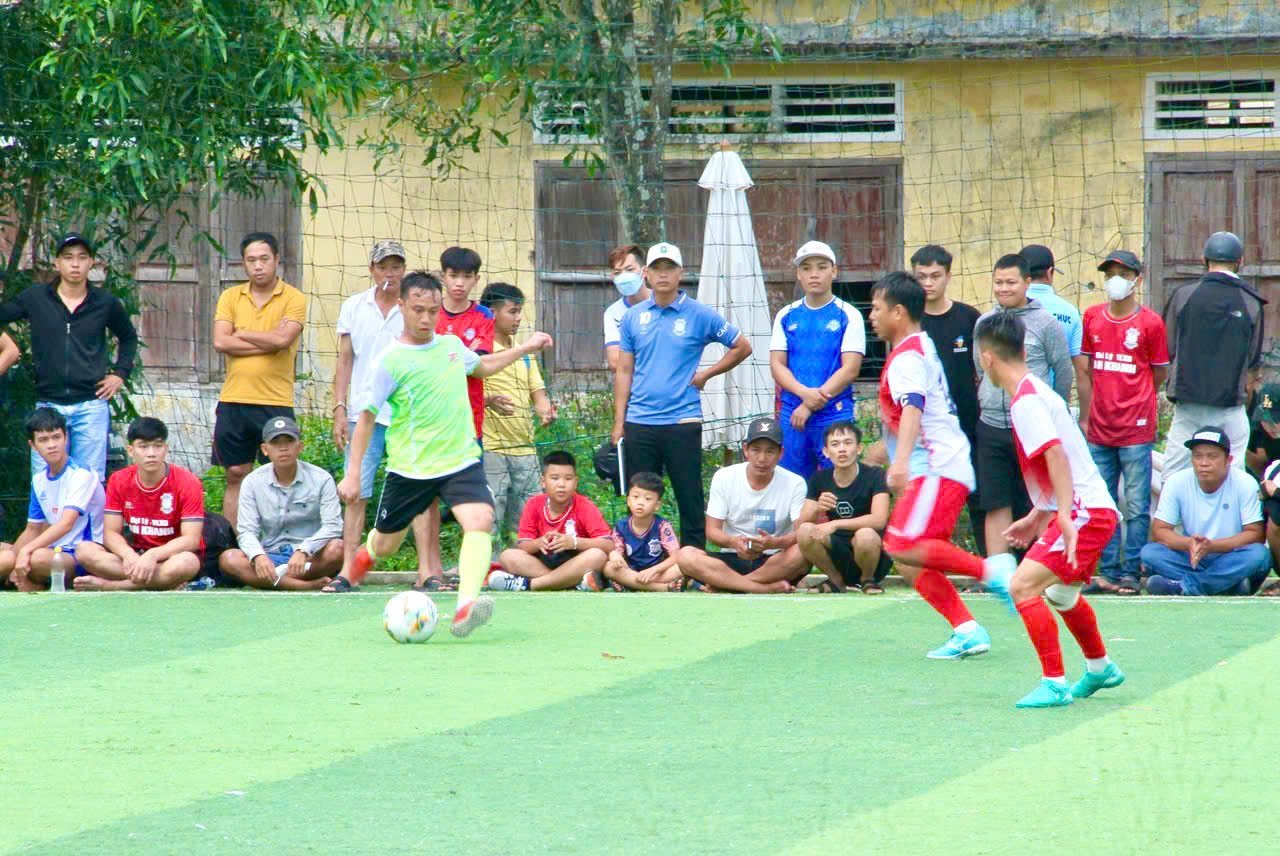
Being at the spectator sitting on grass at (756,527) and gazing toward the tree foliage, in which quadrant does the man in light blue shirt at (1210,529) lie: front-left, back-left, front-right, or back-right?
back-right

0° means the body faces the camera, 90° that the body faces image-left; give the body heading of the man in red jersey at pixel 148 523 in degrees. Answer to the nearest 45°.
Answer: approximately 0°

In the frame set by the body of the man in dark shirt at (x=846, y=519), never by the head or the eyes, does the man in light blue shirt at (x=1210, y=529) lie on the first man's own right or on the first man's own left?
on the first man's own left

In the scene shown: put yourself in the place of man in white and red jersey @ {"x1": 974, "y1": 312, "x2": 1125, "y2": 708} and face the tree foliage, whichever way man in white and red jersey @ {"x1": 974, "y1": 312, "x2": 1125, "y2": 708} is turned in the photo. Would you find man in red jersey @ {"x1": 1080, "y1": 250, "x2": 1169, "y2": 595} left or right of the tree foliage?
right

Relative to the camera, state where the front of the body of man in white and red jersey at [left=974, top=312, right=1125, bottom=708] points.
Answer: to the viewer's left

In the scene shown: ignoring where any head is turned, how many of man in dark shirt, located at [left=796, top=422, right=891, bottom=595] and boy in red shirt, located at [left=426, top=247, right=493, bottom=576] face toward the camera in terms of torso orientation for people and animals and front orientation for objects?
2
